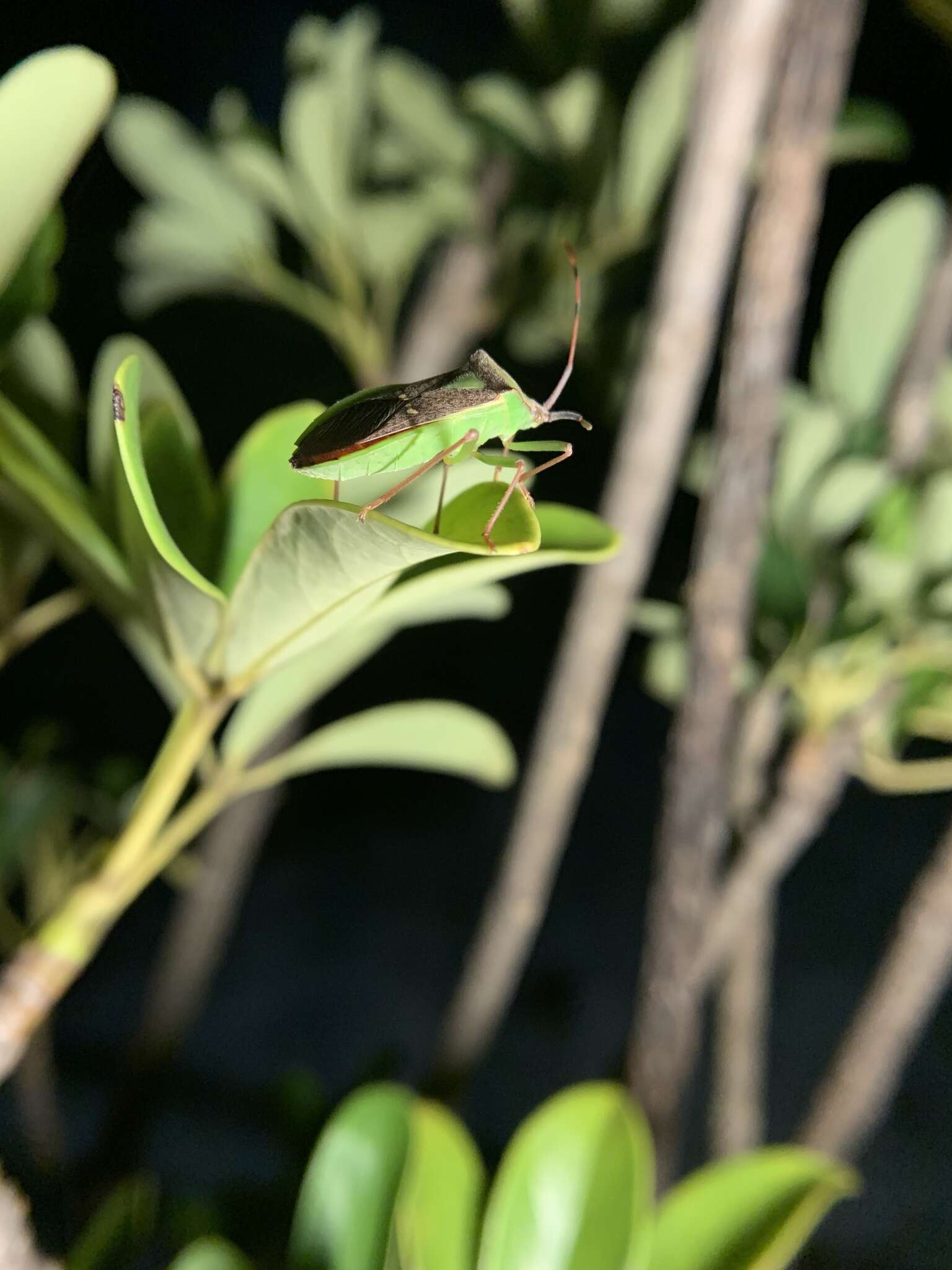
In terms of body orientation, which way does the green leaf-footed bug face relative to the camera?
to the viewer's right
